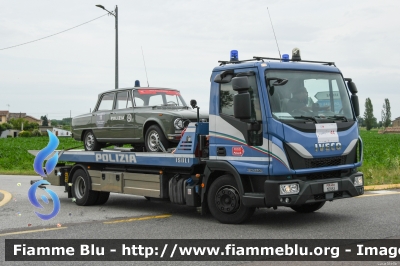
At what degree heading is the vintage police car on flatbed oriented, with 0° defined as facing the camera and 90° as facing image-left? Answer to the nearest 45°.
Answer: approximately 315°

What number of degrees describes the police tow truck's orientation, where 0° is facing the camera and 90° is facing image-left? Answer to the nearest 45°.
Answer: approximately 315°
